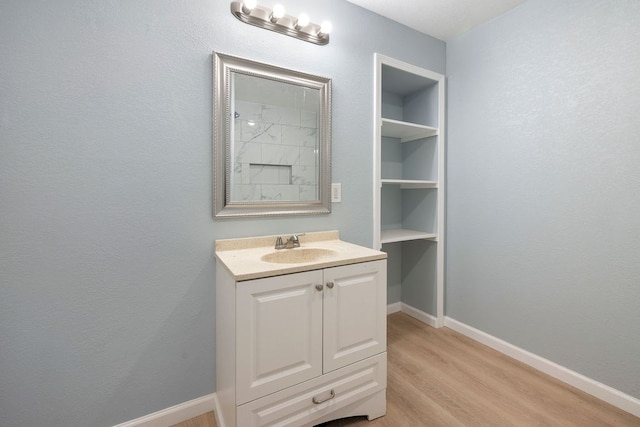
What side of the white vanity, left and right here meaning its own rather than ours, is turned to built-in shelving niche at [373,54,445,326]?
left

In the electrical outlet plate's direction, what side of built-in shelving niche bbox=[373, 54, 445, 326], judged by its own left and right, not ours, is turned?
right

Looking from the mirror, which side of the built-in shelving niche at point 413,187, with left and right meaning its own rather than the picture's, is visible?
right

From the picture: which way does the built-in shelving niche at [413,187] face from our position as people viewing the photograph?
facing the viewer and to the right of the viewer

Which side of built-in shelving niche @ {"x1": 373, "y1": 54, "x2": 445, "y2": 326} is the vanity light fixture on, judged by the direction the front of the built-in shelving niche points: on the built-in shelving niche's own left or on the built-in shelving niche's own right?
on the built-in shelving niche's own right

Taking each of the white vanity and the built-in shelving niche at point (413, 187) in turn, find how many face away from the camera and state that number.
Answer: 0
